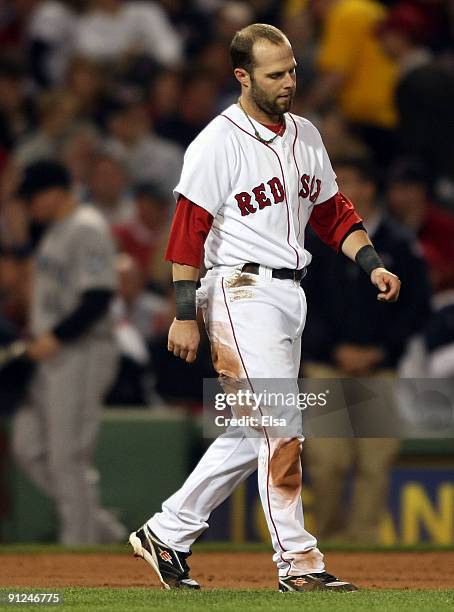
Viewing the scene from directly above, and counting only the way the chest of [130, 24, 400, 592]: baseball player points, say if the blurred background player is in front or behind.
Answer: behind

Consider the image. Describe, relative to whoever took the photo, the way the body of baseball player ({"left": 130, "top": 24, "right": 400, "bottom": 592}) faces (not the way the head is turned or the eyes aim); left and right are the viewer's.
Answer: facing the viewer and to the right of the viewer

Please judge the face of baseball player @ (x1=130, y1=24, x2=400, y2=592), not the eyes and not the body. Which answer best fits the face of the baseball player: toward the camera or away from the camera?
toward the camera

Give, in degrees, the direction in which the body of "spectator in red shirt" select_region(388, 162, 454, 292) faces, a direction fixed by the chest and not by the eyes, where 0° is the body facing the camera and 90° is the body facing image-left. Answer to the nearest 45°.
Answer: approximately 45°
